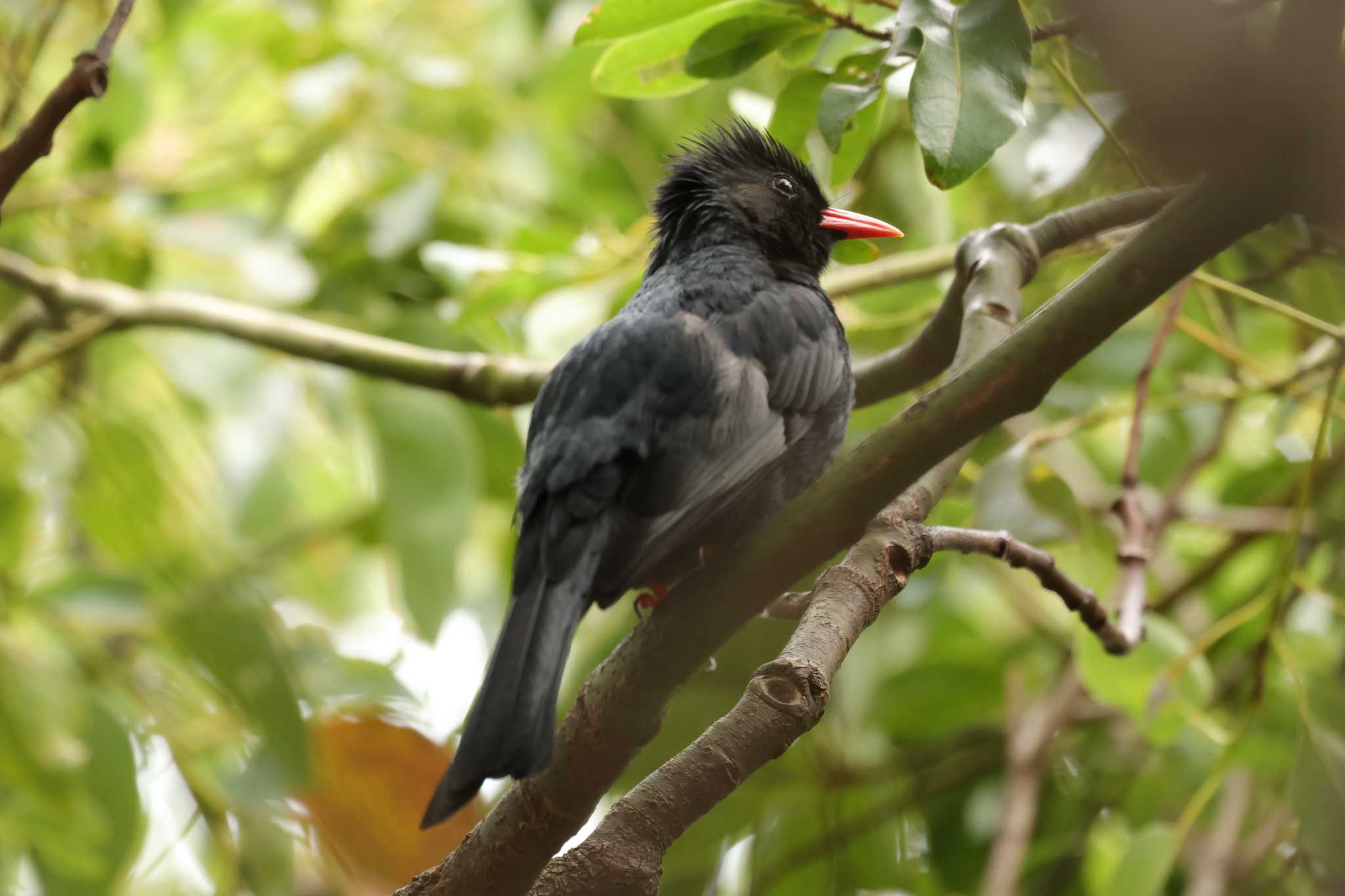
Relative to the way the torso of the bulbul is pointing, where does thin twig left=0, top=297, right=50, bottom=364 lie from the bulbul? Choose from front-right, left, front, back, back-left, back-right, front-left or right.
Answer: left

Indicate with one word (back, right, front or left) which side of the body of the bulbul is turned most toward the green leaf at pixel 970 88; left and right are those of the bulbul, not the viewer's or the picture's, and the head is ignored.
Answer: right

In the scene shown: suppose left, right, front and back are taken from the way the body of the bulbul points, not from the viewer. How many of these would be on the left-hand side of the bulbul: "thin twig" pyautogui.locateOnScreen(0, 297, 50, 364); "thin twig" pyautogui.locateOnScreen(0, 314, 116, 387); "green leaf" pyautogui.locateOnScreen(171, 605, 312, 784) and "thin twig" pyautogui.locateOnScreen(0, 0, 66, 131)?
4

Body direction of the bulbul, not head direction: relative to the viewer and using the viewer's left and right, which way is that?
facing away from the viewer and to the right of the viewer

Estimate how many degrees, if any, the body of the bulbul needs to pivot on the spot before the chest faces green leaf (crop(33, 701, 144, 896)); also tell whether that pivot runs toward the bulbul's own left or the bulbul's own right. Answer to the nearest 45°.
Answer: approximately 90° to the bulbul's own left

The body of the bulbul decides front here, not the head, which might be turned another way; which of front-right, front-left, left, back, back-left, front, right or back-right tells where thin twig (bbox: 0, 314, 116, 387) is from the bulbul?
left
